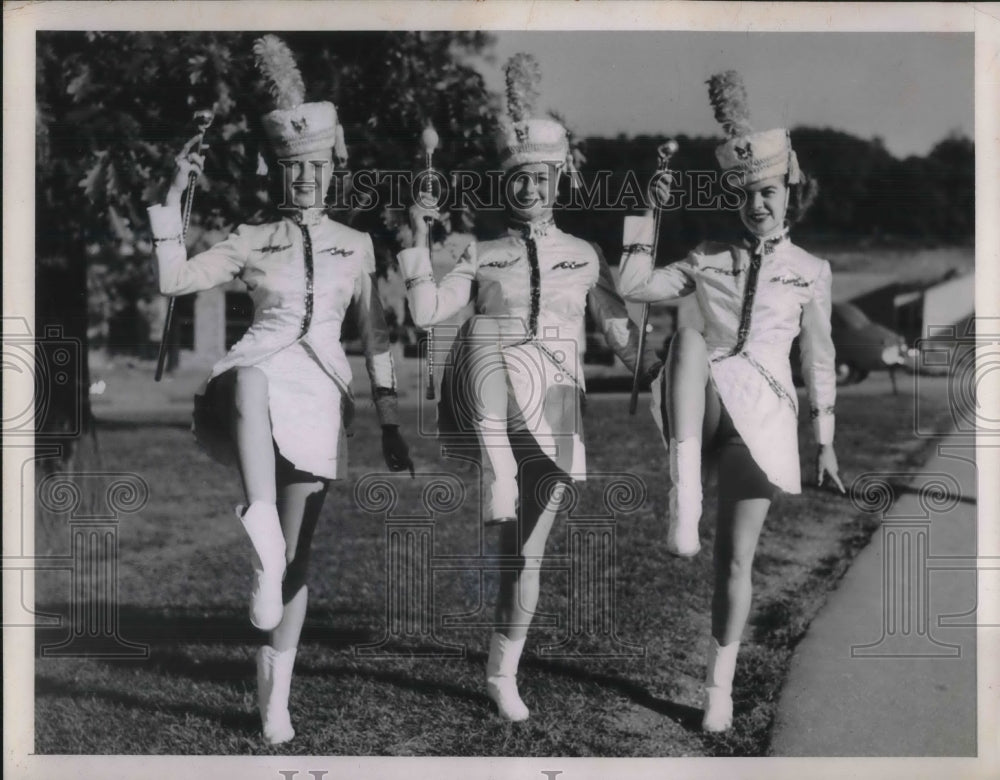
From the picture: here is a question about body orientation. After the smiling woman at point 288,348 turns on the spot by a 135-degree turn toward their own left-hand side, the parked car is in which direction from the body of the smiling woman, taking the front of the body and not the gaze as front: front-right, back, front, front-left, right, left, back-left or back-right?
front-right

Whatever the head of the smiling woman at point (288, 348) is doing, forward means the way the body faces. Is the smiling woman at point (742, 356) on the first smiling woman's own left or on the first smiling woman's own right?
on the first smiling woman's own left

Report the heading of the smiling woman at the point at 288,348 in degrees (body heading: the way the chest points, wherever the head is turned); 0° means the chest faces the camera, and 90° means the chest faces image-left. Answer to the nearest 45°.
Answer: approximately 0°
